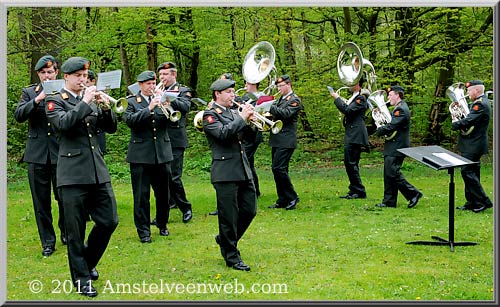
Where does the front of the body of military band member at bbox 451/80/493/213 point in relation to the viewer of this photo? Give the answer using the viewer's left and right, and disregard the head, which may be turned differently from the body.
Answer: facing to the left of the viewer

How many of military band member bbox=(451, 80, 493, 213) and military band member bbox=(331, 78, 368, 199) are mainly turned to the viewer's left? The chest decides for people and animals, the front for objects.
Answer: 2

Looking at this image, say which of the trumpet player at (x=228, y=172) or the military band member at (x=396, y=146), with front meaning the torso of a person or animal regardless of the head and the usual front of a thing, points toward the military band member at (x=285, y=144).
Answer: the military band member at (x=396, y=146)

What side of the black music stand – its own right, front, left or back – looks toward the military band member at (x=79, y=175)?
front

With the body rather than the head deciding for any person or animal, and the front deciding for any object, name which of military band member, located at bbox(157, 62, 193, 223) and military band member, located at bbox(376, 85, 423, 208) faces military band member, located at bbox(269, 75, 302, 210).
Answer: military band member, located at bbox(376, 85, 423, 208)

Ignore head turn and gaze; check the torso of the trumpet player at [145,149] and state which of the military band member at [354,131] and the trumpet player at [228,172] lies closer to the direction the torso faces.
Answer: the trumpet player

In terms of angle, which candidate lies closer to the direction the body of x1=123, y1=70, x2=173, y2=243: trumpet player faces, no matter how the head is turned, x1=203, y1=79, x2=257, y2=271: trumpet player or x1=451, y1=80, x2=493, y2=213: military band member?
the trumpet player

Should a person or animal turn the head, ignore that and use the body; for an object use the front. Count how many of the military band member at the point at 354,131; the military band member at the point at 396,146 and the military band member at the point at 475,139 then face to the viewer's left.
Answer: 3

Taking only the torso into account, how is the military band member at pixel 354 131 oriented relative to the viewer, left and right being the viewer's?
facing to the left of the viewer

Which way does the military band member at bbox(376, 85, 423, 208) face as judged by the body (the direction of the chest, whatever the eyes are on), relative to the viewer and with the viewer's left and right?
facing to the left of the viewer

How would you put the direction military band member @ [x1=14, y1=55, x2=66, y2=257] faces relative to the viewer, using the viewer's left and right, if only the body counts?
facing the viewer and to the right of the viewer

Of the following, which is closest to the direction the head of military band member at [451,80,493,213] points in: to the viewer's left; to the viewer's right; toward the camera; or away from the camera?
to the viewer's left

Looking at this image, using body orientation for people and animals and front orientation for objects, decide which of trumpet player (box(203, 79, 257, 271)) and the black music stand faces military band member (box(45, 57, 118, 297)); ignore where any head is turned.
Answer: the black music stand

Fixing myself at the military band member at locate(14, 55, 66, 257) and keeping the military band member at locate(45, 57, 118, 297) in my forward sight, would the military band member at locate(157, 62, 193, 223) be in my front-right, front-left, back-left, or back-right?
back-left
